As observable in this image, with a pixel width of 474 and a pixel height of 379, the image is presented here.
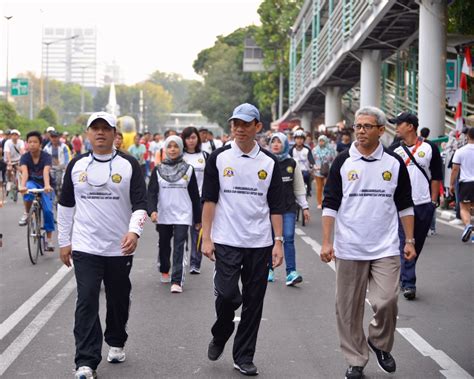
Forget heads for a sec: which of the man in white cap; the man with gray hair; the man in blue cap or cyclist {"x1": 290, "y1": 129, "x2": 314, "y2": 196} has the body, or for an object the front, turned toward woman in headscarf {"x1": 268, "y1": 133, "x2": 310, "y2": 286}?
the cyclist

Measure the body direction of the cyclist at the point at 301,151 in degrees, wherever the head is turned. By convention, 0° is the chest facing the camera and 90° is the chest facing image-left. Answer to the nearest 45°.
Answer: approximately 0°

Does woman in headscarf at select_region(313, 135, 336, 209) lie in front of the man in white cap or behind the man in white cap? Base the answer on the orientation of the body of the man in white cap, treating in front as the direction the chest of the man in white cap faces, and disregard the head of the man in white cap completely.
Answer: behind

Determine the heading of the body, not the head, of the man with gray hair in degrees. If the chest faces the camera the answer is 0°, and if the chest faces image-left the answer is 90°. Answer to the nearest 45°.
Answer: approximately 0°

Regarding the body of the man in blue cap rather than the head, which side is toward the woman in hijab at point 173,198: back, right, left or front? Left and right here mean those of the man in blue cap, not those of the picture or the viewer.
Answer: back

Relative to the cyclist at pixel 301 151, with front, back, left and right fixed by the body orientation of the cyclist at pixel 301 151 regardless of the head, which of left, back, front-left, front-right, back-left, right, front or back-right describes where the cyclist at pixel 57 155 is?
right

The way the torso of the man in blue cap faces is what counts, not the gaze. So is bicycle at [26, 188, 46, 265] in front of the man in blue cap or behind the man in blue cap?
behind

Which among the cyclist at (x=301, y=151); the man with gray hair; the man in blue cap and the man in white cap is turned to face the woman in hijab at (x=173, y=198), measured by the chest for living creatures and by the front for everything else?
the cyclist

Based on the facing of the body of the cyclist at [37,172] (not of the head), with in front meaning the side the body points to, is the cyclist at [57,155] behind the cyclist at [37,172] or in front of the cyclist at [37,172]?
behind
